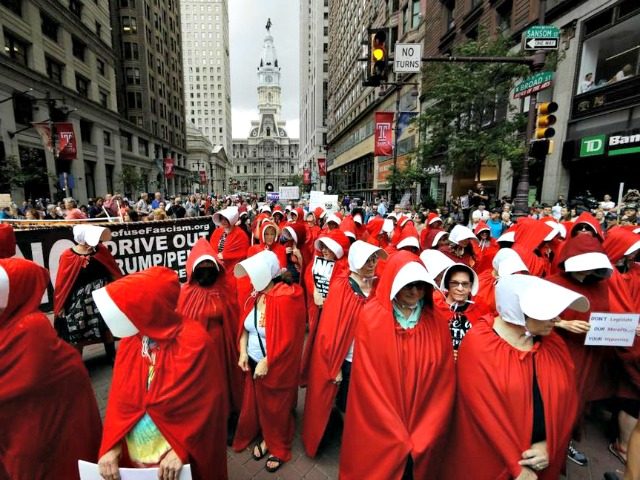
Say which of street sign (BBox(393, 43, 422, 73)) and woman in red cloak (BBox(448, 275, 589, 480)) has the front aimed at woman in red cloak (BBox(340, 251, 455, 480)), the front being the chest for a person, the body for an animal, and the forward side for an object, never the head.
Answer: the street sign

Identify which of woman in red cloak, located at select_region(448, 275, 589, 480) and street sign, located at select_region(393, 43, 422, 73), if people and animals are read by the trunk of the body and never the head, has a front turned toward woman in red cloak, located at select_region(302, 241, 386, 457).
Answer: the street sign

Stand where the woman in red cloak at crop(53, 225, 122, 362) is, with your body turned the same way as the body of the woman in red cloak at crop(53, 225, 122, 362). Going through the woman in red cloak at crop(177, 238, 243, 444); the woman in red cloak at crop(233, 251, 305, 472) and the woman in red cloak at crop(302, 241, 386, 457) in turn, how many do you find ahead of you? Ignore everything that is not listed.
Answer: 3

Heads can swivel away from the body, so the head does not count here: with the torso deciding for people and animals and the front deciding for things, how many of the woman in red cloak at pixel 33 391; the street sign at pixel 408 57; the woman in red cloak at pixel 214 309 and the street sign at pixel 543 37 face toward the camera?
3

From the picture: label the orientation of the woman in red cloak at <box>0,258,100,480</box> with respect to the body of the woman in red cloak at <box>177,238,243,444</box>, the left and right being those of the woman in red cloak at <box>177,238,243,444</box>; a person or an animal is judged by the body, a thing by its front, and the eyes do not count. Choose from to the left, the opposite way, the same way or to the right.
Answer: to the right

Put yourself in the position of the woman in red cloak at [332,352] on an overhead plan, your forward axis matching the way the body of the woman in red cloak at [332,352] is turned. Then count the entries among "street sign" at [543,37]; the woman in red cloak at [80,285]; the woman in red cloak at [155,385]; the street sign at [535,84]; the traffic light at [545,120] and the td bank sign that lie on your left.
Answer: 4

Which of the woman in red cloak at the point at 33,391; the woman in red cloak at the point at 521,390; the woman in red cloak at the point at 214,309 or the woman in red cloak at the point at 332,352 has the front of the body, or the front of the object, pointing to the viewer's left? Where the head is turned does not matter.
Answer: the woman in red cloak at the point at 33,391

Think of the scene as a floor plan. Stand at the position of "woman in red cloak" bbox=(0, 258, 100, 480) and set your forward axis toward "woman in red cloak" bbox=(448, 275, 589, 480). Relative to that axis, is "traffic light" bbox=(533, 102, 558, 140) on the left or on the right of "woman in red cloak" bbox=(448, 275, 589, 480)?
left

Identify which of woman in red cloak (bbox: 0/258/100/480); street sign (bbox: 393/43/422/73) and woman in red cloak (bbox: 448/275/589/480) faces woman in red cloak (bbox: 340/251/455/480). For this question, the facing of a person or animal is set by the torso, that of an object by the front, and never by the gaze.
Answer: the street sign

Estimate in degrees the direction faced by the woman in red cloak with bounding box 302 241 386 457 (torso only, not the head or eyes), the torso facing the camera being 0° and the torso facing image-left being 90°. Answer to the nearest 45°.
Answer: approximately 315°

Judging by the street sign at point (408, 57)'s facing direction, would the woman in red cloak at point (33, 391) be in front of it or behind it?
in front
